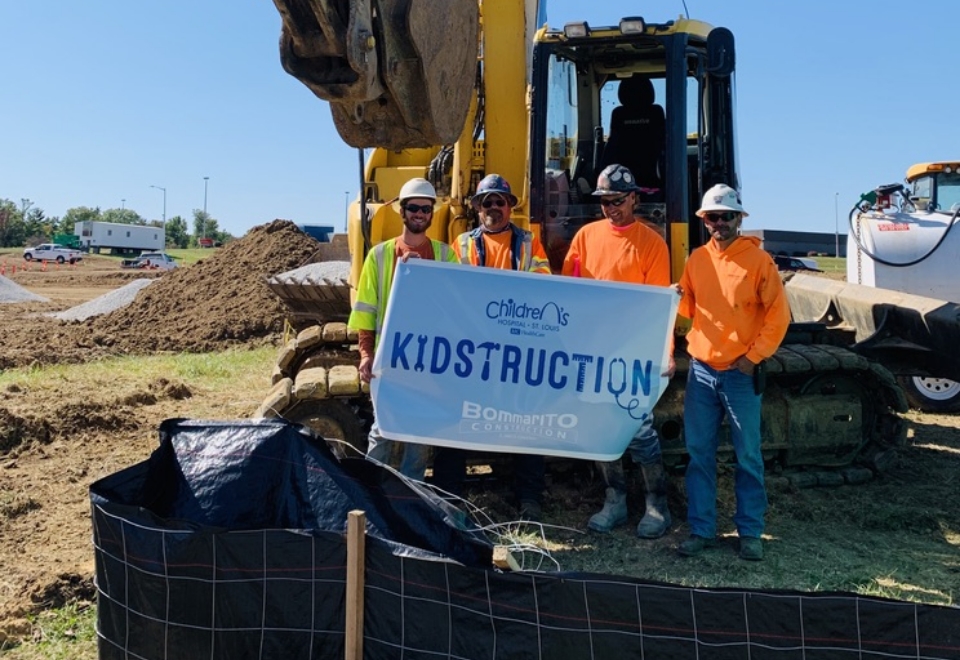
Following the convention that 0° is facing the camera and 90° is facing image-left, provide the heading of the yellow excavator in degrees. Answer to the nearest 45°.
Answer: approximately 0°

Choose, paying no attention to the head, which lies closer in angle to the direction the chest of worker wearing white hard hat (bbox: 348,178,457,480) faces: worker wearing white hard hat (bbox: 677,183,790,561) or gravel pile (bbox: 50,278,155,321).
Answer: the worker wearing white hard hat

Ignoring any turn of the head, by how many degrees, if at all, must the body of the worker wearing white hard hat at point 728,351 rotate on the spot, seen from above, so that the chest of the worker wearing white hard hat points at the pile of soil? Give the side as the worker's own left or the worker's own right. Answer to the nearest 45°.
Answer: approximately 135° to the worker's own right

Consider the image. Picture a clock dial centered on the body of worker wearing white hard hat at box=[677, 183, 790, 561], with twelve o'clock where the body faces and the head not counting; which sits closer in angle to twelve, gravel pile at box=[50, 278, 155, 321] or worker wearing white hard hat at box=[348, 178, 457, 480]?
the worker wearing white hard hat

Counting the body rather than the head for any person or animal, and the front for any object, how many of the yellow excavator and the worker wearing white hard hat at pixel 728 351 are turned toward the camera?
2

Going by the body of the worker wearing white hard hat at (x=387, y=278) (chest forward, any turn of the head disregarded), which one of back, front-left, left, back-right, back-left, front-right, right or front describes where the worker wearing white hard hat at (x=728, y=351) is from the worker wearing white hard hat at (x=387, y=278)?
left

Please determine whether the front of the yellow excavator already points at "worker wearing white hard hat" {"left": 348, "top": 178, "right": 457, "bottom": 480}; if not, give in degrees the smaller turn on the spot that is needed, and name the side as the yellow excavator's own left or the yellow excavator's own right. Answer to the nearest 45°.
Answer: approximately 45° to the yellow excavator's own right

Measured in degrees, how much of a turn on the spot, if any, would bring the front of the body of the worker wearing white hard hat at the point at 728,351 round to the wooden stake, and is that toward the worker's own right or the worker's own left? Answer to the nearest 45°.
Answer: approximately 45° to the worker's own right
